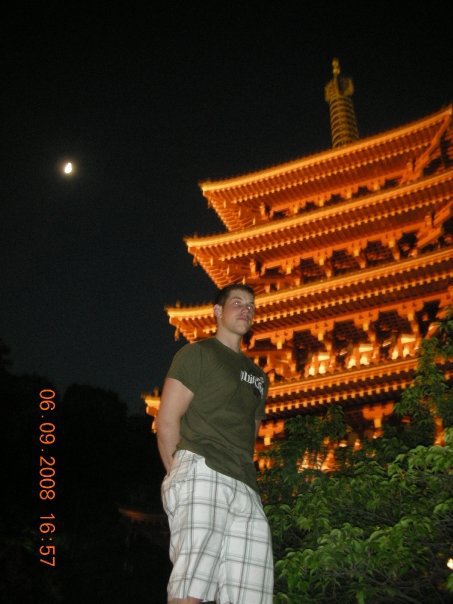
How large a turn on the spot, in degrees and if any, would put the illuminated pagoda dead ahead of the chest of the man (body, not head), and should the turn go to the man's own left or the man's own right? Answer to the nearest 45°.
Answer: approximately 135° to the man's own left

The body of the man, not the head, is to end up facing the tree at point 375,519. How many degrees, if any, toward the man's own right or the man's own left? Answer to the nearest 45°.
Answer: approximately 90° to the man's own left

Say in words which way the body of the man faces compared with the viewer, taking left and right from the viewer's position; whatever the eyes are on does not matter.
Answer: facing the viewer and to the right of the viewer
